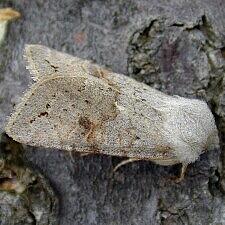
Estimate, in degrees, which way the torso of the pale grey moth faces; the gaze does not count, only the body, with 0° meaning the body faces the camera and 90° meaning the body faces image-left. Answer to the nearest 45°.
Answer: approximately 270°
